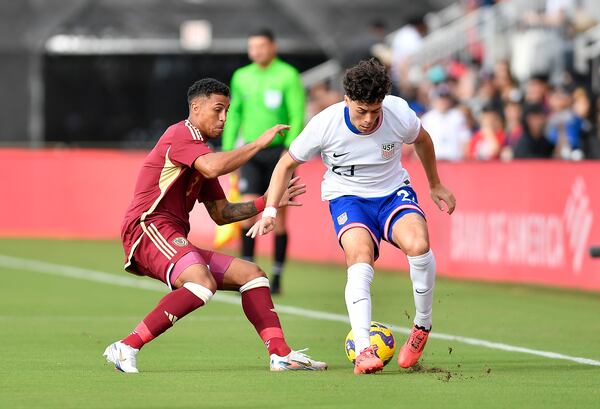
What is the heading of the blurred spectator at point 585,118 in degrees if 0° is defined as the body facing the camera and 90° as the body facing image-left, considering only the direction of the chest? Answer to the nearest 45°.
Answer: approximately 45°

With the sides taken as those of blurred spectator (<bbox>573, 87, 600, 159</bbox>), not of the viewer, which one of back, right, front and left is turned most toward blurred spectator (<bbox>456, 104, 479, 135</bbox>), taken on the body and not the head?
right

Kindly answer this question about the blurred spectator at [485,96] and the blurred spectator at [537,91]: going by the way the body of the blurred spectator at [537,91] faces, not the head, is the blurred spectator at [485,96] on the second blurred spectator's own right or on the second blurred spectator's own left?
on the second blurred spectator's own right

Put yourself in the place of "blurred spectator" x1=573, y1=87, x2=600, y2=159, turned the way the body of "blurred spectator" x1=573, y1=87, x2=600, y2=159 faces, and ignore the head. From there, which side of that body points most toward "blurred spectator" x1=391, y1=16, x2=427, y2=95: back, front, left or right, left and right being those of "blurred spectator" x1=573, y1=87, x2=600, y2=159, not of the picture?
right

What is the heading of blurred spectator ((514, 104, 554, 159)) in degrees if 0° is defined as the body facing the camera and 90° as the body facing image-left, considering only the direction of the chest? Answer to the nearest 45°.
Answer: approximately 0°
